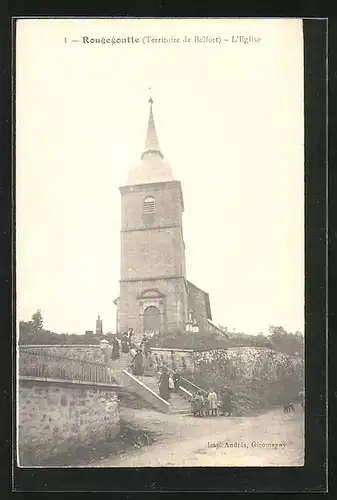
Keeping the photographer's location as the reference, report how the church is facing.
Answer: facing the viewer

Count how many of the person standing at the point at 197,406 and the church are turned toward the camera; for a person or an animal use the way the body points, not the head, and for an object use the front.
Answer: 2

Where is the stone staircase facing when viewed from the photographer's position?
facing the viewer and to the right of the viewer

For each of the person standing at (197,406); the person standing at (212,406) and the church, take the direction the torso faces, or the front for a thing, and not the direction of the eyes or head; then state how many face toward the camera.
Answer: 3

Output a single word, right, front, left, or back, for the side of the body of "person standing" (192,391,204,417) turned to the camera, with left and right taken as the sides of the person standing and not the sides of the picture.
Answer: front
